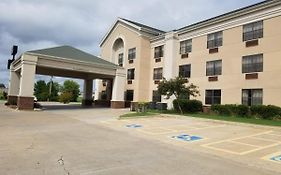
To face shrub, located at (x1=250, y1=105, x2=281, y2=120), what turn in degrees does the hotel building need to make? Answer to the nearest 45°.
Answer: approximately 90° to its left

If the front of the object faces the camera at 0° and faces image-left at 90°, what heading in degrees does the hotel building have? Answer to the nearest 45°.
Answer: approximately 45°
